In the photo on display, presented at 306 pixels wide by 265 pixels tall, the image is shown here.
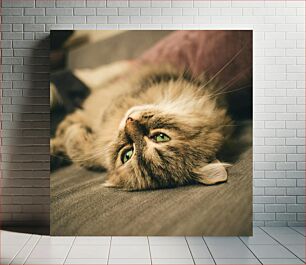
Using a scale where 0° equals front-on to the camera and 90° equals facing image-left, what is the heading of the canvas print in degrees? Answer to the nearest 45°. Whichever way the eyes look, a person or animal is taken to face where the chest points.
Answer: approximately 0°
